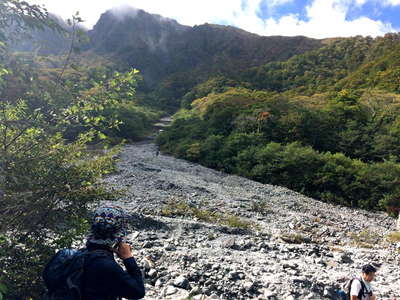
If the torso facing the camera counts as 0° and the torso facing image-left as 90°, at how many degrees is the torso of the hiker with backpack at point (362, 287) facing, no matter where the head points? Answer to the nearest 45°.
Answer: approximately 315°

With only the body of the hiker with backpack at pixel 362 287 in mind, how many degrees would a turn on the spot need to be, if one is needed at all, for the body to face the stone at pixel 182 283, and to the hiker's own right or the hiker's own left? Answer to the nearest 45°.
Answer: approximately 135° to the hiker's own right

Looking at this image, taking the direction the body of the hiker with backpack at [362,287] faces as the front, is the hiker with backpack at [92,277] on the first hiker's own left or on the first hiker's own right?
on the first hiker's own right

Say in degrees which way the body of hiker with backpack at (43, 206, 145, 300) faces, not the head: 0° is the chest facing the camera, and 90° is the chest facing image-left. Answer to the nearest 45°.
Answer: approximately 225°
